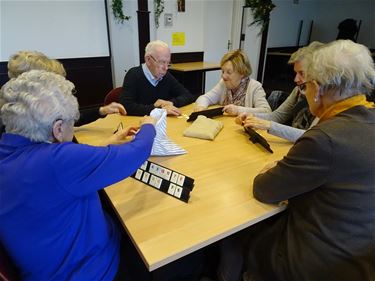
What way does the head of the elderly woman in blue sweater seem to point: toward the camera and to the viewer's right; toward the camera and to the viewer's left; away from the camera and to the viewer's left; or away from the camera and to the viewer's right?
away from the camera and to the viewer's right

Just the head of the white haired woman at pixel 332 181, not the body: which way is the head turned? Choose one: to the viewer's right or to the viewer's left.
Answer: to the viewer's left

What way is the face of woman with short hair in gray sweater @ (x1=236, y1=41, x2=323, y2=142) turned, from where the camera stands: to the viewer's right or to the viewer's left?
to the viewer's left

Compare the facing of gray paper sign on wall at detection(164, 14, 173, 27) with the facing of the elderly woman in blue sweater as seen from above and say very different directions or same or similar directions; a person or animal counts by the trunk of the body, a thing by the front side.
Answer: very different directions

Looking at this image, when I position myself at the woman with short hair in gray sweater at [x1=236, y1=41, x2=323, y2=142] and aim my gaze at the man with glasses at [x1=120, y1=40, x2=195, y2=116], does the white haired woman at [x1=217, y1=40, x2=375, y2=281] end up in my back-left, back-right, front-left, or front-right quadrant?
back-left

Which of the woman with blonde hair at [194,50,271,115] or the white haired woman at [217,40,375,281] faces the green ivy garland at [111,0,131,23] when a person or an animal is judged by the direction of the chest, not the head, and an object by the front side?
the white haired woman

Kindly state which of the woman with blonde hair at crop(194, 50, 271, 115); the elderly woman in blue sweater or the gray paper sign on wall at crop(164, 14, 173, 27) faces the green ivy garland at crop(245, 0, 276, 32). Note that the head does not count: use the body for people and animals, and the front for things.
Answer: the elderly woman in blue sweater

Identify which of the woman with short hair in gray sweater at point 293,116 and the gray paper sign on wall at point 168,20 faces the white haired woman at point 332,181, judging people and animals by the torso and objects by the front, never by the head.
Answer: the gray paper sign on wall

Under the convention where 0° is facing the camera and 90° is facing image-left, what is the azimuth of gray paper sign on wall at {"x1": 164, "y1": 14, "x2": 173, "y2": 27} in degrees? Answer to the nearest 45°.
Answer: approximately 0°

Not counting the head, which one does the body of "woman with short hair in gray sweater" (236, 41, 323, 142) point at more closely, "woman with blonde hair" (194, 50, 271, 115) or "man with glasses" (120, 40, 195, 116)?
the man with glasses

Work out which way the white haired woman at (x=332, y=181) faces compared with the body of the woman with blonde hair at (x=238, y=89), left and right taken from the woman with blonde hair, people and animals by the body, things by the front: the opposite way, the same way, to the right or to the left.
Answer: to the right

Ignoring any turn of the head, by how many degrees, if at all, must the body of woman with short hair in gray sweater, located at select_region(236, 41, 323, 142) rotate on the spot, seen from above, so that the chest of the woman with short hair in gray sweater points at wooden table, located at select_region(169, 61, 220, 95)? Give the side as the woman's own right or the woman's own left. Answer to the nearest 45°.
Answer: approximately 45° to the woman's own right

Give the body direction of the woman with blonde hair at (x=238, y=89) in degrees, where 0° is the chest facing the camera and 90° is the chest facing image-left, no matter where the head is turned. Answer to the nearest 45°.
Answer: approximately 45°

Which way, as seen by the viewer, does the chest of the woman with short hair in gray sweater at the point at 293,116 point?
to the viewer's left

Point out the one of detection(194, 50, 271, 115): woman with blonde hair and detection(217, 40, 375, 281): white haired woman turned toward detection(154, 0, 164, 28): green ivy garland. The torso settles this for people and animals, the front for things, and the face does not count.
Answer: the white haired woman

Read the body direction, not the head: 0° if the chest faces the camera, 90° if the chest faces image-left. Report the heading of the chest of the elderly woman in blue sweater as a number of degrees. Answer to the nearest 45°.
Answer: approximately 225°

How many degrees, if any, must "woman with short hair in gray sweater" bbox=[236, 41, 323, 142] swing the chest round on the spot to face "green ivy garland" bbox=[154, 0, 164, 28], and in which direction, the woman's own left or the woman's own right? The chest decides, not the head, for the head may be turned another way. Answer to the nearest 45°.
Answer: approximately 45° to the woman's own right
